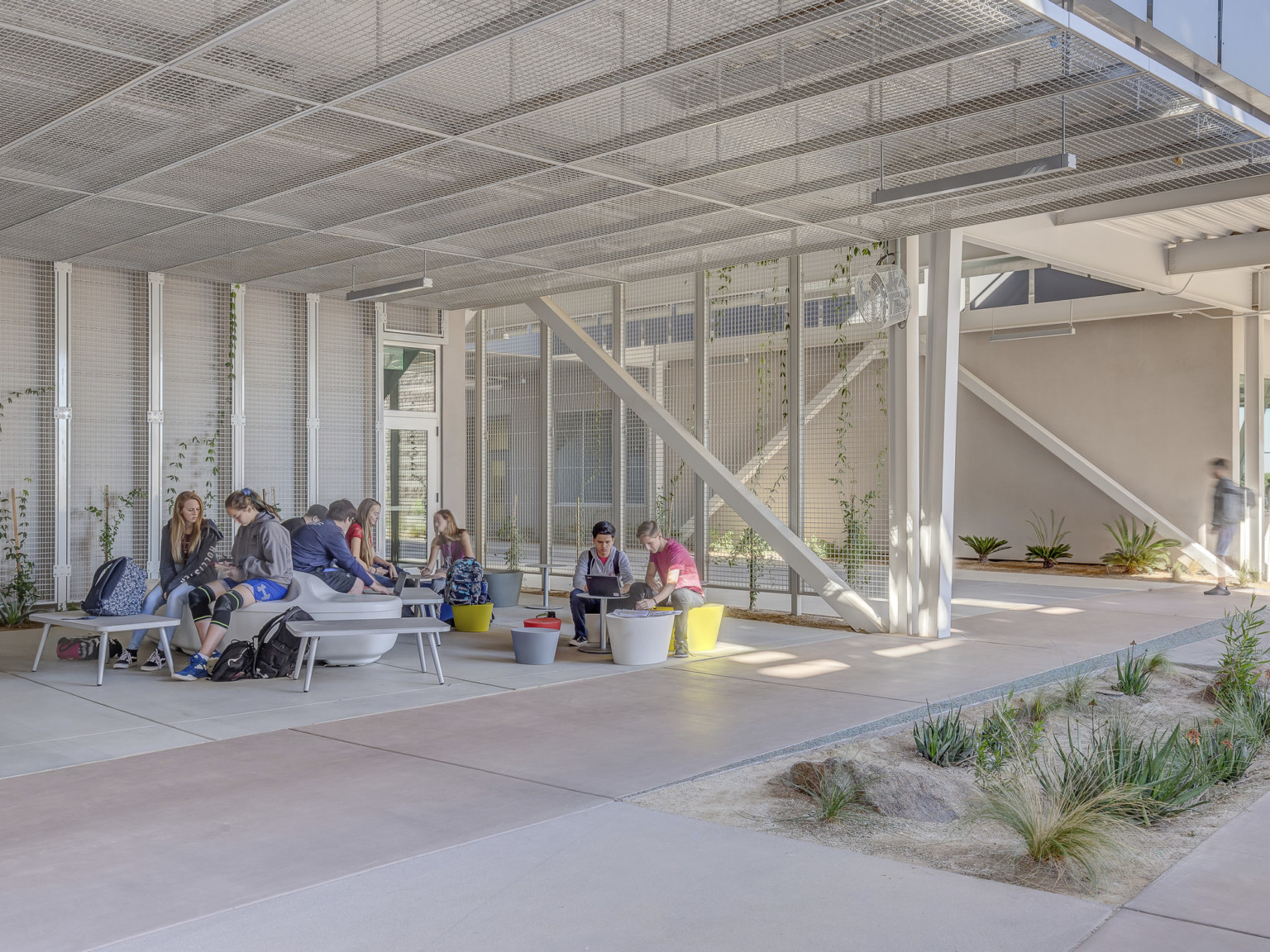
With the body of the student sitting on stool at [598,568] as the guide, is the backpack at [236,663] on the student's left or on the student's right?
on the student's right

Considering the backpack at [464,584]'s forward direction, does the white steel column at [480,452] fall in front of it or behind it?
behind

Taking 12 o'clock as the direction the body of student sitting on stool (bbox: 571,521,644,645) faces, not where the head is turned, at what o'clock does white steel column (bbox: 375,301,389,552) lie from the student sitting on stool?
The white steel column is roughly at 5 o'clock from the student sitting on stool.

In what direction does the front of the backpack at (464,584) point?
toward the camera

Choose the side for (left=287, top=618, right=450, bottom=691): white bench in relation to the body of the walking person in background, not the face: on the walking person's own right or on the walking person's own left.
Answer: on the walking person's own left

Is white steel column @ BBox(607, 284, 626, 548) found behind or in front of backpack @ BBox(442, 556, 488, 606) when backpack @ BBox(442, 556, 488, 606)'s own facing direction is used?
behind

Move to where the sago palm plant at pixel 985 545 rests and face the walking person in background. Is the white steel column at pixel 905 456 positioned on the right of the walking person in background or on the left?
right
